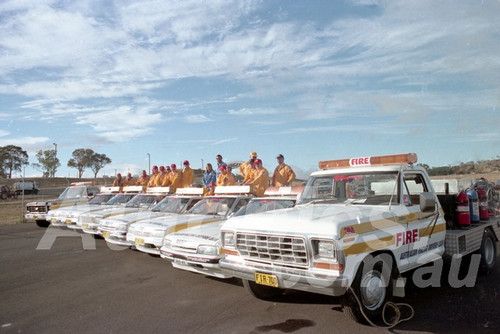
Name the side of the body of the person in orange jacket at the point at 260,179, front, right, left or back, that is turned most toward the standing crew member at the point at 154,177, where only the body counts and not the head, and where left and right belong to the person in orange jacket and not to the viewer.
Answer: right

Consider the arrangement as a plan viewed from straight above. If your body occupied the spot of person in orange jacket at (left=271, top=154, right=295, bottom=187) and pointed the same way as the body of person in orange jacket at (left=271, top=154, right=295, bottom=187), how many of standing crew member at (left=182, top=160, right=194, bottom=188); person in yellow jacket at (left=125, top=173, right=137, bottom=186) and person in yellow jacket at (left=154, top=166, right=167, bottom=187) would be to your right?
3

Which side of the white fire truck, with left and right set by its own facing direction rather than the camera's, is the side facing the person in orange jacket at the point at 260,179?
right

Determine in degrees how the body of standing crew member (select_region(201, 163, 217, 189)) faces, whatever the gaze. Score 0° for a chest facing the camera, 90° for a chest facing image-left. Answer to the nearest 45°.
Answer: approximately 45°

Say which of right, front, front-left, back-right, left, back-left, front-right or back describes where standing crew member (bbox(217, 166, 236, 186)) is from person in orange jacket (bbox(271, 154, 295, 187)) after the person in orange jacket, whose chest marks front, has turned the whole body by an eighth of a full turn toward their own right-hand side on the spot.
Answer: front

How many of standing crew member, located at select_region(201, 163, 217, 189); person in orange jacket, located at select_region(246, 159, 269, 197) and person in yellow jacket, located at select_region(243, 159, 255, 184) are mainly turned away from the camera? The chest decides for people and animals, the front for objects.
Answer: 0

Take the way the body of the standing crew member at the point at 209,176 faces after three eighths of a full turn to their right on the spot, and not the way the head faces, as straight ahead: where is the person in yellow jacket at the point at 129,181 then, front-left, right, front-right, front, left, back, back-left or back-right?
front-left

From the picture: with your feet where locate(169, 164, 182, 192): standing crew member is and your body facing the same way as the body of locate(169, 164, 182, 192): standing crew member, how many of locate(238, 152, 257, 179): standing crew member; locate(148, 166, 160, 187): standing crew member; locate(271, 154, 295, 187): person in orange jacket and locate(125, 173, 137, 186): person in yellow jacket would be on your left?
2

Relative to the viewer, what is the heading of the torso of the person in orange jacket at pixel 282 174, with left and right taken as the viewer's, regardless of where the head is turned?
facing the viewer and to the left of the viewer

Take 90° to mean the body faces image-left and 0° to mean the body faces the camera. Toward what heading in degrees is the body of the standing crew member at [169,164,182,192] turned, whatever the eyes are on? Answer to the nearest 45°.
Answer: approximately 45°

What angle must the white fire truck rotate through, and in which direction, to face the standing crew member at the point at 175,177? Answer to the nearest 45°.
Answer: approximately 90° to its right

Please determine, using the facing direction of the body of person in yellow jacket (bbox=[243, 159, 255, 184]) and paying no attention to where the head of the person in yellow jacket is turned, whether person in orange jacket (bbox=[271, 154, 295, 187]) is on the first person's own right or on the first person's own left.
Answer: on the first person's own left

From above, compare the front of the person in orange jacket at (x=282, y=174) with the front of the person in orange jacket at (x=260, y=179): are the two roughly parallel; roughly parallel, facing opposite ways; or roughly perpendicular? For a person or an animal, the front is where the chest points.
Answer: roughly parallel

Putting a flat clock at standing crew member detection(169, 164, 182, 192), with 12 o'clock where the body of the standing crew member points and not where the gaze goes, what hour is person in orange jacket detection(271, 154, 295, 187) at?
The person in orange jacket is roughly at 9 o'clock from the standing crew member.
